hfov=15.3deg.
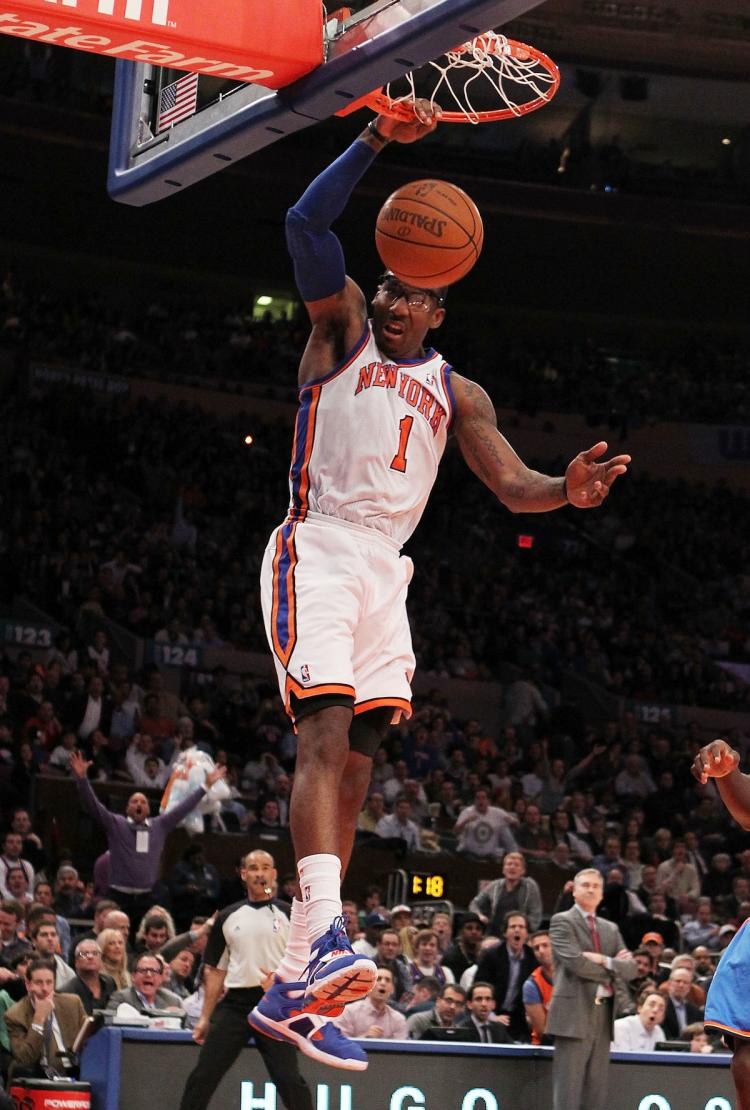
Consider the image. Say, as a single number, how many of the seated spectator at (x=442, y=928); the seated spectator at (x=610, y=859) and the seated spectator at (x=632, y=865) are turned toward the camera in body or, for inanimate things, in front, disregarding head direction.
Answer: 3

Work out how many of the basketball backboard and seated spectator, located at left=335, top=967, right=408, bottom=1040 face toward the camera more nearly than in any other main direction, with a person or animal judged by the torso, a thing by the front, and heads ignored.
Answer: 1

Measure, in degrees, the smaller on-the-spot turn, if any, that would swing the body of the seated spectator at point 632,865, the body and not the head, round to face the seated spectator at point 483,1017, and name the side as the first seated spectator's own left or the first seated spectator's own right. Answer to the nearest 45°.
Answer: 0° — they already face them

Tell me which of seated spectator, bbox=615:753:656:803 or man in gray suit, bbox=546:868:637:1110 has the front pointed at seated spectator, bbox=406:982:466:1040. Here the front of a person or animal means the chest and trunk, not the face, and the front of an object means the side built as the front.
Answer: seated spectator, bbox=615:753:656:803

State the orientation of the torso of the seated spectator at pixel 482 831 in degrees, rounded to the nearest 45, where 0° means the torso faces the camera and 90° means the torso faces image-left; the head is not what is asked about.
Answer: approximately 0°

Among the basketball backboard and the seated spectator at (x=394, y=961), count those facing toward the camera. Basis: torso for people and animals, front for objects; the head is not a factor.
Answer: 1

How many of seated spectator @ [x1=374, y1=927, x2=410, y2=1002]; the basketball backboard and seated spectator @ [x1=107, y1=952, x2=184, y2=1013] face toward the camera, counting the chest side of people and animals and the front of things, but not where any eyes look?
2

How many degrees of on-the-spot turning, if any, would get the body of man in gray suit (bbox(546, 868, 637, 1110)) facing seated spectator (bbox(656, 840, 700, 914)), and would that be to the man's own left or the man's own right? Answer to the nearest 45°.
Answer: approximately 135° to the man's own left
